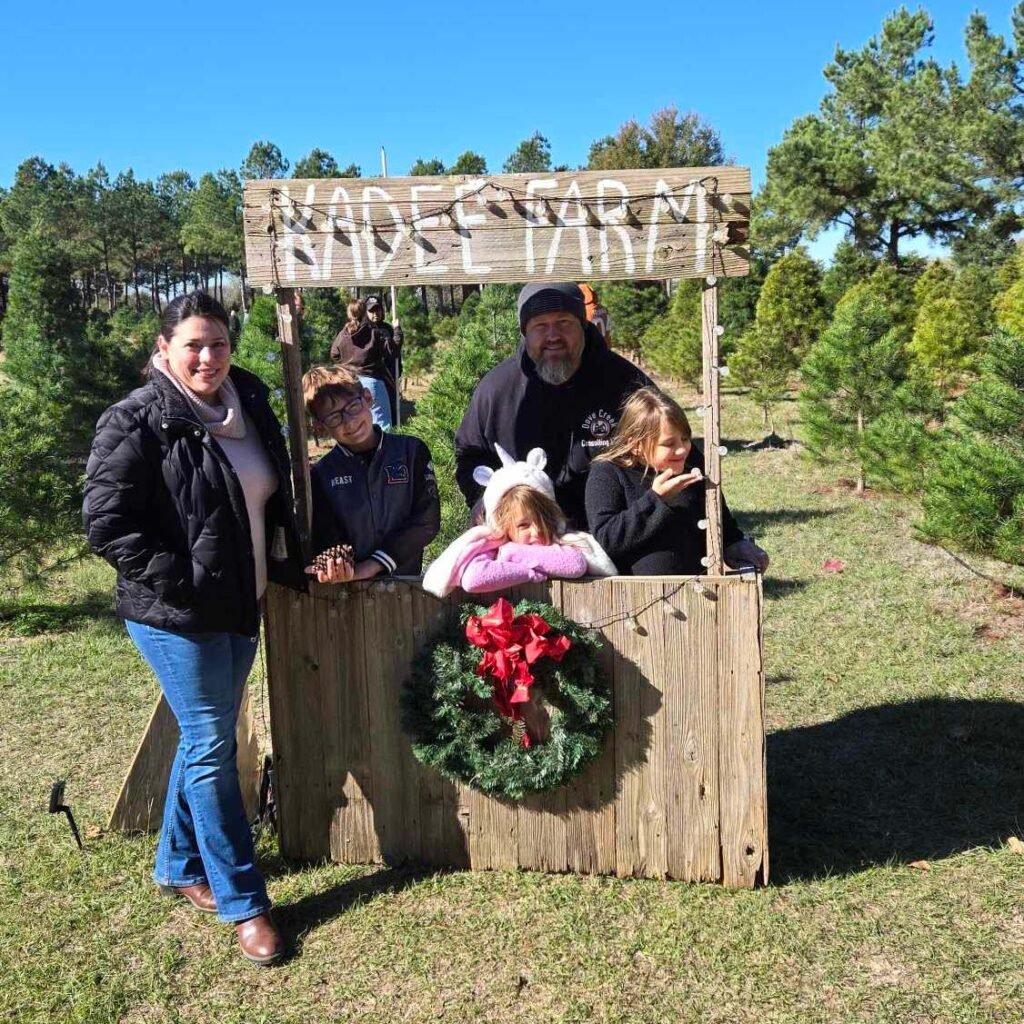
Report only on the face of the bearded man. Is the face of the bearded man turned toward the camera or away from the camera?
toward the camera

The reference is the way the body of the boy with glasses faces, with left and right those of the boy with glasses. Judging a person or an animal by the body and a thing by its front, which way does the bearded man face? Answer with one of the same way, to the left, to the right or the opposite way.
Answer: the same way

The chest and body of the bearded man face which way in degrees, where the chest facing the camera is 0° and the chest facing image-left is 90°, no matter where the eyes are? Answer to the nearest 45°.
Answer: approximately 0°

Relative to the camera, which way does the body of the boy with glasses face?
toward the camera

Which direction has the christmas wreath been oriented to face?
toward the camera

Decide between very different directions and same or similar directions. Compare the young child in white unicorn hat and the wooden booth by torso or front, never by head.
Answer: same or similar directions

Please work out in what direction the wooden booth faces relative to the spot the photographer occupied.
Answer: facing the viewer

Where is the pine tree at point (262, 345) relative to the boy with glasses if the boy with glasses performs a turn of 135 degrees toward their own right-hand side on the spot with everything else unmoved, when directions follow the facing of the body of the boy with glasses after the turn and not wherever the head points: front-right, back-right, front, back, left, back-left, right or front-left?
front-right

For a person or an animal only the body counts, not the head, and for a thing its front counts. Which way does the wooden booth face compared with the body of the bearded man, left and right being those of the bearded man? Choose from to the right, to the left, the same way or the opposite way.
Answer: the same way

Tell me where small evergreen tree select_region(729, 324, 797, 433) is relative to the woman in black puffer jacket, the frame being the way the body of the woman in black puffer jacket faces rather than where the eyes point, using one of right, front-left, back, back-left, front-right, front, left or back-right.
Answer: left

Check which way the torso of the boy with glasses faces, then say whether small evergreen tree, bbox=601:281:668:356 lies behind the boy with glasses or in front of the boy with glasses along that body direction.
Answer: behind

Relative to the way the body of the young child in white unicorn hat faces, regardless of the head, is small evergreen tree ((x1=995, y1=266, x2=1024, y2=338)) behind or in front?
behind

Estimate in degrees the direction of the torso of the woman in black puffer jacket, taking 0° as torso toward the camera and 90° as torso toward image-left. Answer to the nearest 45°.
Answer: approximately 315°

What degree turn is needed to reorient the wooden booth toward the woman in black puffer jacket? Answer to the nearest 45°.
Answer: approximately 90° to its right

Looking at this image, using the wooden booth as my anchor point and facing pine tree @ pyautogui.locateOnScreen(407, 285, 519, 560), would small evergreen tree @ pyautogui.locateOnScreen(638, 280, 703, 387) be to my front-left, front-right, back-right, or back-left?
front-right
